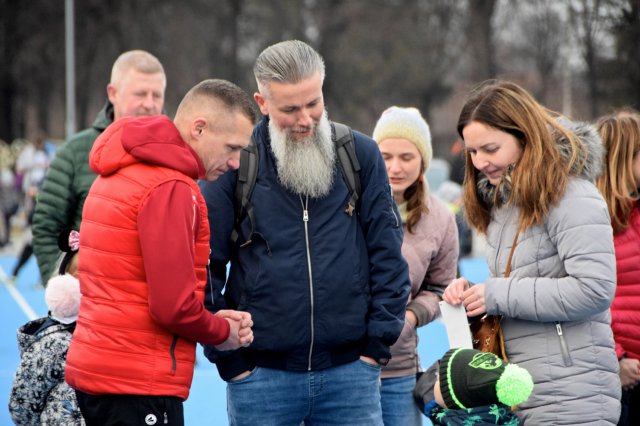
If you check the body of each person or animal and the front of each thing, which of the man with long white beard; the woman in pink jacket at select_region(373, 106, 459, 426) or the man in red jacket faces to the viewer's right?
the man in red jacket

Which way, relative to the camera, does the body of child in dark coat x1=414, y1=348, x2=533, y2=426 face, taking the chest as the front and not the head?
to the viewer's left

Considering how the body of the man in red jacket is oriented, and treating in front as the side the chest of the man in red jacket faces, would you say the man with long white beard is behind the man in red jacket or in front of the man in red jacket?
in front

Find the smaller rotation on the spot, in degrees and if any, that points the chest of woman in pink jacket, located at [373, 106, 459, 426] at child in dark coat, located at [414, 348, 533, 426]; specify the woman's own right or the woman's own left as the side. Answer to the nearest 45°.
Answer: approximately 45° to the woman's own left

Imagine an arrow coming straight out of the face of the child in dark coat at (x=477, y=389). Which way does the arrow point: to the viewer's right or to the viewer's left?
to the viewer's left

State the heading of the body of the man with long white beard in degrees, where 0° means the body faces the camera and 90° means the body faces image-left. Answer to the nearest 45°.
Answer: approximately 0°

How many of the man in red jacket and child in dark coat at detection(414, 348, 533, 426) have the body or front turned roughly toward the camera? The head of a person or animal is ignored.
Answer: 0

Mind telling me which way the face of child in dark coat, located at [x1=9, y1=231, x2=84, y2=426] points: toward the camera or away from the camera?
away from the camera

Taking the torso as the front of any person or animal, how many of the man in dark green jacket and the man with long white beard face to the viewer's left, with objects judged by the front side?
0

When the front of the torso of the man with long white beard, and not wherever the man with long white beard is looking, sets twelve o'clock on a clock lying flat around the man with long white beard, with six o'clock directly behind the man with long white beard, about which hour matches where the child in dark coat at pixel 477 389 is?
The child in dark coat is roughly at 10 o'clock from the man with long white beard.

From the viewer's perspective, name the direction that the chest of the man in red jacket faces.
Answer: to the viewer's right

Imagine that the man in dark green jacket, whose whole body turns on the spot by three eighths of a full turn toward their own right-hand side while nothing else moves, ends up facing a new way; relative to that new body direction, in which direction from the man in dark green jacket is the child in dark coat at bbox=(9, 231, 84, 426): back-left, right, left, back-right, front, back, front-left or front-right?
left

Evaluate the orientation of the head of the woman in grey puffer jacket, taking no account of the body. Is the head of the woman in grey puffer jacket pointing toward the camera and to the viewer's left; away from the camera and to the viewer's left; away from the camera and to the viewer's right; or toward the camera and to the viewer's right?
toward the camera and to the viewer's left

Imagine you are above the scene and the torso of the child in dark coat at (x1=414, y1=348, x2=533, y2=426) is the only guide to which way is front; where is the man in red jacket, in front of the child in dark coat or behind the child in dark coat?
in front

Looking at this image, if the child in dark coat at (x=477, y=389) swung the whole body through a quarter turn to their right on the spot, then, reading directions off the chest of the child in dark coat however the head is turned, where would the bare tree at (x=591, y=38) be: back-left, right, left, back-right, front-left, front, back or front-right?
front
